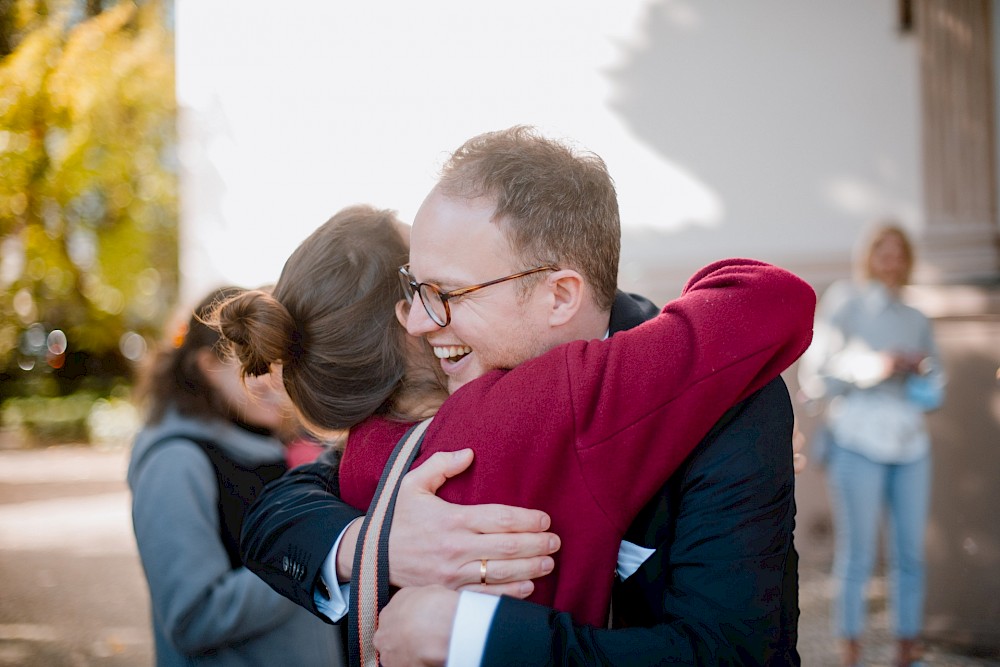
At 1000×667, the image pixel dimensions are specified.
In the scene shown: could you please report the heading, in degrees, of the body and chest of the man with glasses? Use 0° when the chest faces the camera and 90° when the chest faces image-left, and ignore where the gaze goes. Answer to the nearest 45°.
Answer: approximately 45°

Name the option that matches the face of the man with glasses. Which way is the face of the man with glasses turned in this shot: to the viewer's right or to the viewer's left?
to the viewer's left

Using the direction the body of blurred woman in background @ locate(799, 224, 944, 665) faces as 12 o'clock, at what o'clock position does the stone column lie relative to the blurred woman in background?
The stone column is roughly at 6 o'clock from the blurred woman in background.

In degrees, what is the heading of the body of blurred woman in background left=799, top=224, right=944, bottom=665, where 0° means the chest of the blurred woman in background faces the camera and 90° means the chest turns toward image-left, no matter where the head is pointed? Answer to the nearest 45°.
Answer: approximately 0°

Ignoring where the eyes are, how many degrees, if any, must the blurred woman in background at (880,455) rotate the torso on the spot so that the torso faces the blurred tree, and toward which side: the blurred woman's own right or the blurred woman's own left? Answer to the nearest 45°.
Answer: approximately 135° to the blurred woman's own right

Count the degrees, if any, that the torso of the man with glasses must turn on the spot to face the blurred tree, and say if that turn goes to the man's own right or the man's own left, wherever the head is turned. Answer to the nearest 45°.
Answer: approximately 90° to the man's own right

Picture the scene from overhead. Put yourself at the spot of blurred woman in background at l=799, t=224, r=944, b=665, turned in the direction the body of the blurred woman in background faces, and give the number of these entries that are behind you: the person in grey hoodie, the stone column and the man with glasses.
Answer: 1

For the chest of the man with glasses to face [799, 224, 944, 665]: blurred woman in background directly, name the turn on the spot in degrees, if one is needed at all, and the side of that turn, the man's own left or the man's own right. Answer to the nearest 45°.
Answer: approximately 180°

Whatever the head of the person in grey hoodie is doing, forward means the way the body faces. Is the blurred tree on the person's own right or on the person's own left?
on the person's own left

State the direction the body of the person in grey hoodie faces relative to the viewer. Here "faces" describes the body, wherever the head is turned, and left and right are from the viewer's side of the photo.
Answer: facing to the right of the viewer

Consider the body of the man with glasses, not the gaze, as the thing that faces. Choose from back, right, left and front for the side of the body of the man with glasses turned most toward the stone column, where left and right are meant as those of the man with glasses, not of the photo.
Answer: back
